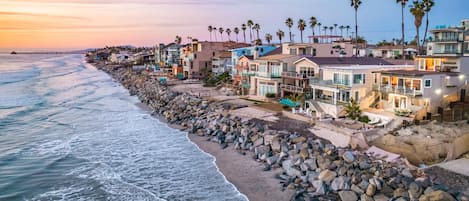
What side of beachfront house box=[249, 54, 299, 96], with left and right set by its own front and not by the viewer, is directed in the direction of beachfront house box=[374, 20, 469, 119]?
left

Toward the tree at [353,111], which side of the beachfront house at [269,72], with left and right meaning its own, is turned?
left

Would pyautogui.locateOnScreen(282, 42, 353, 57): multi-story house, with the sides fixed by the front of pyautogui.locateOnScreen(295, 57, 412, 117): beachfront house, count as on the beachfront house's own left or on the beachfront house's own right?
on the beachfront house's own right

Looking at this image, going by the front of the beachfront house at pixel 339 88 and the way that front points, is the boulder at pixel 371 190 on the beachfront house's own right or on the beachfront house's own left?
on the beachfront house's own left

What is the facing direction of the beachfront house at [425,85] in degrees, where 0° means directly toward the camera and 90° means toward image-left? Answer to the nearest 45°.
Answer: approximately 45°

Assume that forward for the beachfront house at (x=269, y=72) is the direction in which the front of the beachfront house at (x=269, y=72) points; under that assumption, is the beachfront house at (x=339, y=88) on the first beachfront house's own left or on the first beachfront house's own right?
on the first beachfront house's own left

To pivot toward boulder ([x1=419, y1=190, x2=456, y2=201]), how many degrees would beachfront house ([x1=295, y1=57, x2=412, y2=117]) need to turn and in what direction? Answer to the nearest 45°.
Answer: approximately 45° to its left

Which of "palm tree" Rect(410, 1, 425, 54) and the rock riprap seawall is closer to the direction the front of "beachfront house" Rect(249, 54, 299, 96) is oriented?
the rock riprap seawall
